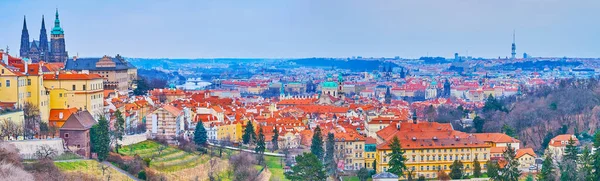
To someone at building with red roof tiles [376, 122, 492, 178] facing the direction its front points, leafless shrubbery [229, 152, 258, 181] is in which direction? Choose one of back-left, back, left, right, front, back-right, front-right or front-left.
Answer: front-right

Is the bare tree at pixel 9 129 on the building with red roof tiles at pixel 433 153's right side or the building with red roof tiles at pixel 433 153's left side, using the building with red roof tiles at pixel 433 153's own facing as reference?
on its right

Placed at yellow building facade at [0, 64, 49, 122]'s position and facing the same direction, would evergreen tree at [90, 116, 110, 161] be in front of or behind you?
in front

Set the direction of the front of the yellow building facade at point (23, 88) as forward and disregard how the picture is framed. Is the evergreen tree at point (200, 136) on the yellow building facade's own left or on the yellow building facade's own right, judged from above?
on the yellow building facade's own left

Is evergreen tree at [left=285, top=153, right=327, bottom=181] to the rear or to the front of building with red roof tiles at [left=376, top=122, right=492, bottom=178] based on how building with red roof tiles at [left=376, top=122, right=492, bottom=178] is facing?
to the front

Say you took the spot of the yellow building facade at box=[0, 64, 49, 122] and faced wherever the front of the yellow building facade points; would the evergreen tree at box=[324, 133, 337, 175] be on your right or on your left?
on your left

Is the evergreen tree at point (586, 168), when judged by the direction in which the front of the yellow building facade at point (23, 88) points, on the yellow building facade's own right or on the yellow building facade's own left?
on the yellow building facade's own left

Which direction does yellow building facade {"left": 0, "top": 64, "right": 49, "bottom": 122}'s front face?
toward the camera

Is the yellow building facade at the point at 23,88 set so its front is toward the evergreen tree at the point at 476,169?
no

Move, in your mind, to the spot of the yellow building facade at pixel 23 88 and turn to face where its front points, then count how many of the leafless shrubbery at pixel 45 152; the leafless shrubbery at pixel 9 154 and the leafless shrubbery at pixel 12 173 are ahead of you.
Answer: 3

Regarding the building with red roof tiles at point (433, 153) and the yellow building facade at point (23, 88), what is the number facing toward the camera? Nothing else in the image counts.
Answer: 2

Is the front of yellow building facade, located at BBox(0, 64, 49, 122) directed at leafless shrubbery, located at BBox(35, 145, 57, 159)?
yes

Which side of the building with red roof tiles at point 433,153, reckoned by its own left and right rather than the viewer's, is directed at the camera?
front

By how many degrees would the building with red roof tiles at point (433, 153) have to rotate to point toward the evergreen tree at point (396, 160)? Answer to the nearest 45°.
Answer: approximately 45° to its right
